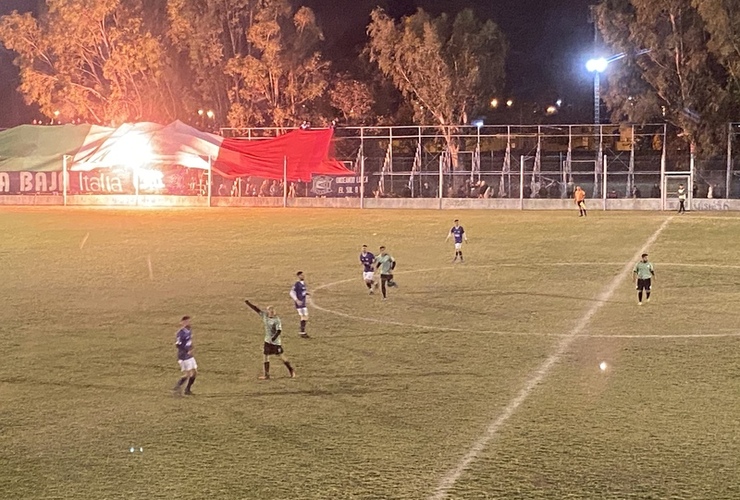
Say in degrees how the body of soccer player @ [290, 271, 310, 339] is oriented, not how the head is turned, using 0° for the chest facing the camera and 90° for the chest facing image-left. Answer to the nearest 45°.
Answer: approximately 315°

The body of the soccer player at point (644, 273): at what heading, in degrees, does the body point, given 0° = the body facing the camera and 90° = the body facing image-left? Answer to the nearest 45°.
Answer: approximately 0°

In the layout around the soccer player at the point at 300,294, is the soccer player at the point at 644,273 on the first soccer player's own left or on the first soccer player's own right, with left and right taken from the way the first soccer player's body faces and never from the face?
on the first soccer player's own left

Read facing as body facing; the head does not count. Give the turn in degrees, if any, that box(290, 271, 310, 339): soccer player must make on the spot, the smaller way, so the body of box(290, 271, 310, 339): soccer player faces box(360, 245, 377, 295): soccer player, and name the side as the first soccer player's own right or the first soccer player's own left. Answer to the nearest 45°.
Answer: approximately 135° to the first soccer player's own left

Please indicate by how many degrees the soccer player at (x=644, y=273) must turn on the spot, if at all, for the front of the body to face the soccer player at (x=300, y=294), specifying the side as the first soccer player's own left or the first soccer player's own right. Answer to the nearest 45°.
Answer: approximately 45° to the first soccer player's own right
